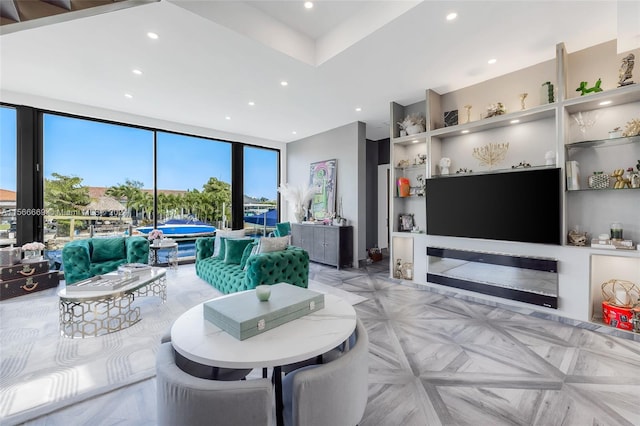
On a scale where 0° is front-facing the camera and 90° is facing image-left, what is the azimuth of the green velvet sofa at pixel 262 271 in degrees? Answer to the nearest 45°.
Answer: approximately 45°

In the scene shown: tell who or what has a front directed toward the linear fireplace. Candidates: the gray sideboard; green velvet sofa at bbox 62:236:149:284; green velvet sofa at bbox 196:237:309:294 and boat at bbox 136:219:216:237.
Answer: green velvet sofa at bbox 62:236:149:284

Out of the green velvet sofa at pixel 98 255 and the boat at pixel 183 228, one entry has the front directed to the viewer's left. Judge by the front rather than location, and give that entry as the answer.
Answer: the boat

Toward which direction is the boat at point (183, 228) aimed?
to the viewer's left

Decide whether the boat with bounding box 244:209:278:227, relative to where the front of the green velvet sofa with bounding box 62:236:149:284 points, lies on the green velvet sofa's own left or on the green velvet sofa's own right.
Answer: on the green velvet sofa's own left

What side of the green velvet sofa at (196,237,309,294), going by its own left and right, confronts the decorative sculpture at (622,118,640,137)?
left

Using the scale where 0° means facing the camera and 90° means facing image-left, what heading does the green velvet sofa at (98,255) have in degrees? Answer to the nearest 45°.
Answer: approximately 315°

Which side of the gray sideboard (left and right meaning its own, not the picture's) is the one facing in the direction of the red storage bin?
left
